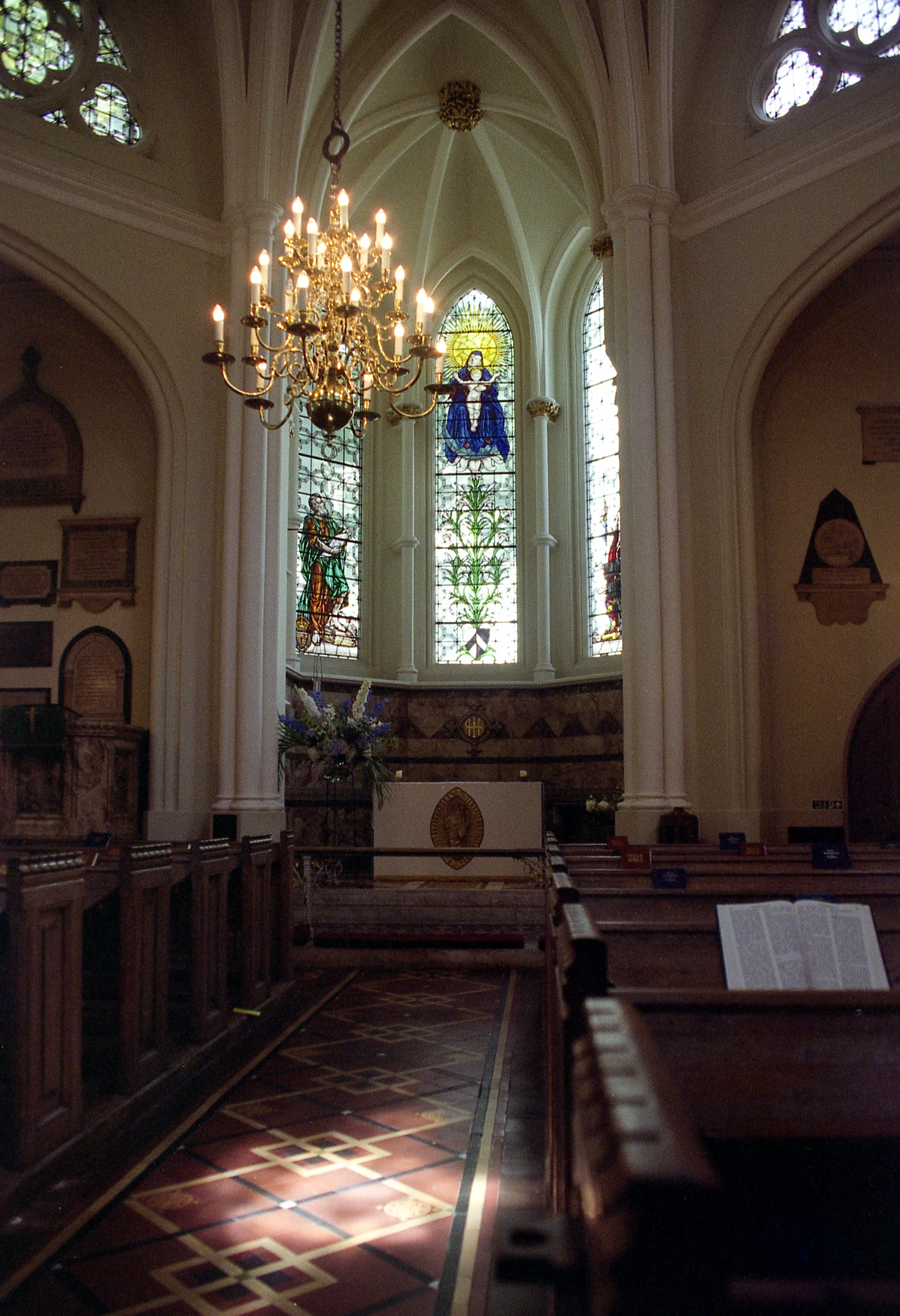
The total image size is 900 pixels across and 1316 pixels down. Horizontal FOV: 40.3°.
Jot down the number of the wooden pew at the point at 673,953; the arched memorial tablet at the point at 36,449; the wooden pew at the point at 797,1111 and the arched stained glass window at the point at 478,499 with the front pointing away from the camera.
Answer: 2

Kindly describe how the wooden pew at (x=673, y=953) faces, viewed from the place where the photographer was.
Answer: facing away from the viewer

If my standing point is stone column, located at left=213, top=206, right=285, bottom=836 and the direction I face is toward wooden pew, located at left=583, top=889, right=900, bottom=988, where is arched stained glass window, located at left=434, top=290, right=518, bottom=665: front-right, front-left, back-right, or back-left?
back-left

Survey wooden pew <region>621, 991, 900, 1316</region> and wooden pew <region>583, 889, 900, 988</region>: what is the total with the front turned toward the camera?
0

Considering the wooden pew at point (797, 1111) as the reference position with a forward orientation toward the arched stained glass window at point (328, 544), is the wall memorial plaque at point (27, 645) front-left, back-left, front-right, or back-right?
front-left

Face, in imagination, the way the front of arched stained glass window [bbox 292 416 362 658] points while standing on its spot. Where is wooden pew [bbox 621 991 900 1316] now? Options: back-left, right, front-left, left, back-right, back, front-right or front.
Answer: front-right

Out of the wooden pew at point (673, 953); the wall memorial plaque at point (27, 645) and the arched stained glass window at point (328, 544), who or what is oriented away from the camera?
the wooden pew

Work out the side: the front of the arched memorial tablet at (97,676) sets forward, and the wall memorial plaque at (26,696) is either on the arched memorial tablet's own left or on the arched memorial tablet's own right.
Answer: on the arched memorial tablet's own right

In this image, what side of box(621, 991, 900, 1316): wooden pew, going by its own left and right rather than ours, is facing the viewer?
back

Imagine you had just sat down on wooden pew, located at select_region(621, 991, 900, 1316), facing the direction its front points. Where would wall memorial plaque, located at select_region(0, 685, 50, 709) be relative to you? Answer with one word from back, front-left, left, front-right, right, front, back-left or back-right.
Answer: front-left

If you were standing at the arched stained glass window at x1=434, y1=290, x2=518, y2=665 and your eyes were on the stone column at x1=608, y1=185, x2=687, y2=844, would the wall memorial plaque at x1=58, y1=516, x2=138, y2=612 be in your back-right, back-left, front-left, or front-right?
front-right

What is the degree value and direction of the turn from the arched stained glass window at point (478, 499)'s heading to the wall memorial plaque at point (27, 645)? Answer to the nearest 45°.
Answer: approximately 45° to its right

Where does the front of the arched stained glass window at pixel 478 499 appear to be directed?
toward the camera

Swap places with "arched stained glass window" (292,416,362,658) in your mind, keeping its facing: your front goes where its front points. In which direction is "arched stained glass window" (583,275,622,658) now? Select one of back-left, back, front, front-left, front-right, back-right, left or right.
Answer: front-left

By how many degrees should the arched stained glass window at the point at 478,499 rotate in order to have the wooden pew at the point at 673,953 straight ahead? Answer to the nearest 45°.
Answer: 0° — it already faces it

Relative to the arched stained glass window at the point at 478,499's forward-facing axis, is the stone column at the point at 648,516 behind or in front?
in front

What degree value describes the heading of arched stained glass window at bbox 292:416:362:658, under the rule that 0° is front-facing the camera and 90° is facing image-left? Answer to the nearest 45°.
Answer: approximately 315°
